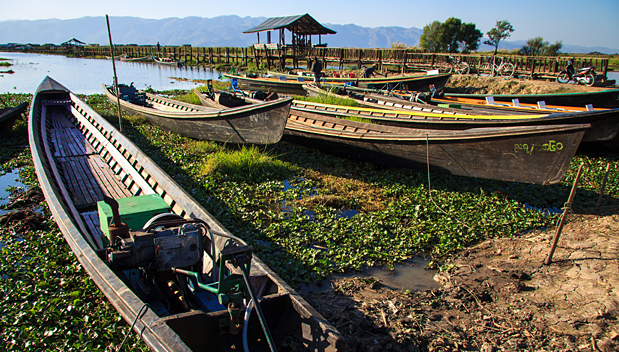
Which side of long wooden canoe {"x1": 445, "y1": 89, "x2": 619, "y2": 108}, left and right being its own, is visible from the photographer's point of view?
right

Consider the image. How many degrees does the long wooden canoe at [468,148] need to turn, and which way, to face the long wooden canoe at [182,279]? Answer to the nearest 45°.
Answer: approximately 90° to its right

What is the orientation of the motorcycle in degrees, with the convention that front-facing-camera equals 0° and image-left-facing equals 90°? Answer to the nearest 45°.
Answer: approximately 90°

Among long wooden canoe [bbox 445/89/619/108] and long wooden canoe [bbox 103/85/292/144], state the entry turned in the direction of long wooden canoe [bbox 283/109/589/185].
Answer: long wooden canoe [bbox 103/85/292/144]

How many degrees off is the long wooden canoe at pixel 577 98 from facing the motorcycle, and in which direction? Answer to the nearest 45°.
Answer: approximately 90° to its left

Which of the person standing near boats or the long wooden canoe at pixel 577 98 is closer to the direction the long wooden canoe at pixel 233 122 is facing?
the long wooden canoe

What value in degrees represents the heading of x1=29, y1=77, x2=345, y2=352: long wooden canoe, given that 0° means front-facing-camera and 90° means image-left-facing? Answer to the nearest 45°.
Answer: approximately 135°

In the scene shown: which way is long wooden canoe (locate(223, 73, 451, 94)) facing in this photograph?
to the viewer's right
